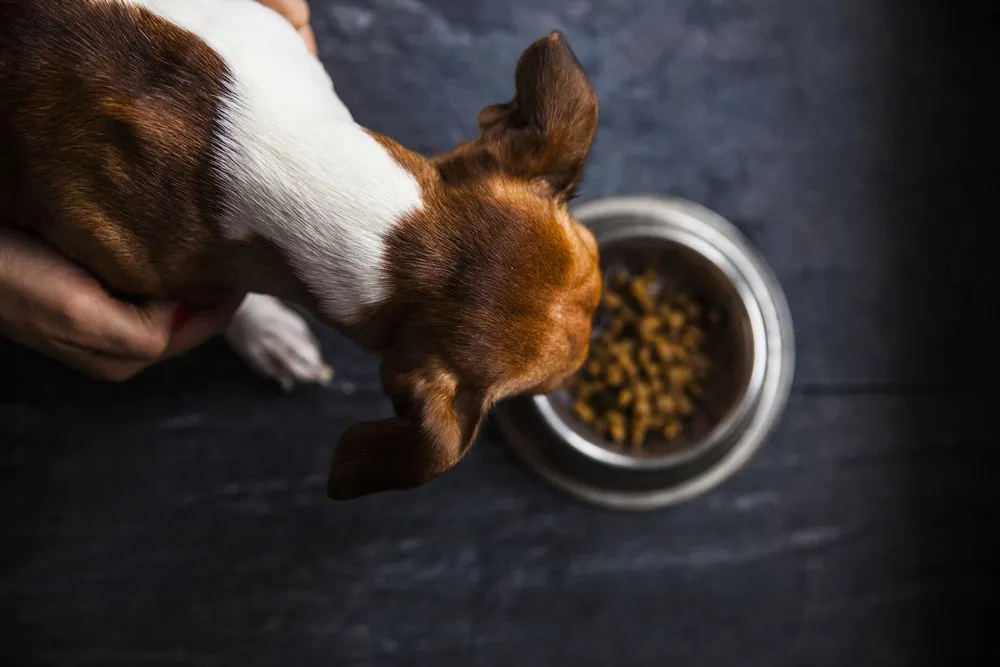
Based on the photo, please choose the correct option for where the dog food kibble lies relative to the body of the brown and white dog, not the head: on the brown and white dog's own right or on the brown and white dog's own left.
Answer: on the brown and white dog's own left

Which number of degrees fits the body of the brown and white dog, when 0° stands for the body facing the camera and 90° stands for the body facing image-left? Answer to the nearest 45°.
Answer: approximately 315°
